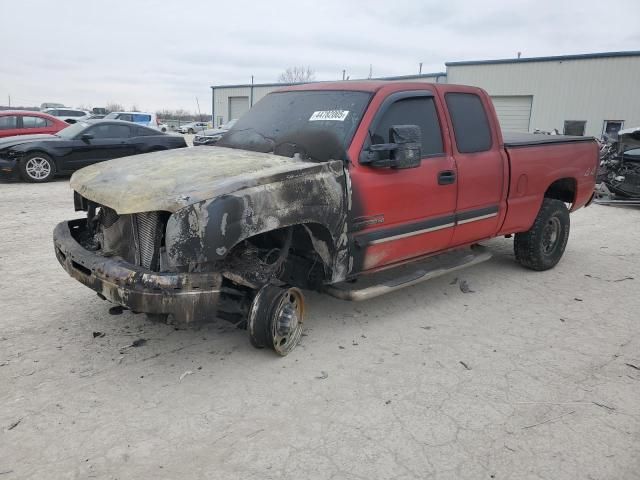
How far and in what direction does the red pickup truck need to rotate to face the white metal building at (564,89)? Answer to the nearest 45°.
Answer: approximately 180°

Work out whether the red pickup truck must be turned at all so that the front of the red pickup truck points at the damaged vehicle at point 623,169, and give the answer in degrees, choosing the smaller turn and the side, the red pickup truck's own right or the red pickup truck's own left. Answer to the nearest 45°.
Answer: approximately 180°

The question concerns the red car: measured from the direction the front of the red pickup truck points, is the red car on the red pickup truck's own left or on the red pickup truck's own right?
on the red pickup truck's own right

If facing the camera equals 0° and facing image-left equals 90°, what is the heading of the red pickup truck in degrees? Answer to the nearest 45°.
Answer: approximately 45°

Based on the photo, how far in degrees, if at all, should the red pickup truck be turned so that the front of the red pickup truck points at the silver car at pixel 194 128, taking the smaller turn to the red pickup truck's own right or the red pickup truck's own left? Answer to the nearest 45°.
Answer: approximately 135° to the red pickup truck's own right
